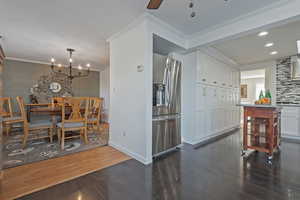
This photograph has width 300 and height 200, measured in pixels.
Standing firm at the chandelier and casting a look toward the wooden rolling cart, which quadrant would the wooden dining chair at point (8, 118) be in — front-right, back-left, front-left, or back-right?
back-right

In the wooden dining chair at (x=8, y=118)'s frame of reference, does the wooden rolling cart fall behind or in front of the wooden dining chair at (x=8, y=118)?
in front

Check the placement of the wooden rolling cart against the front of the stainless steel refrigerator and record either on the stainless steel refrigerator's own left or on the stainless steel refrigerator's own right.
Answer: on the stainless steel refrigerator's own left

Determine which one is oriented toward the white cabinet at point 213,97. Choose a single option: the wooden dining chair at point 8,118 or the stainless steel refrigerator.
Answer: the wooden dining chair

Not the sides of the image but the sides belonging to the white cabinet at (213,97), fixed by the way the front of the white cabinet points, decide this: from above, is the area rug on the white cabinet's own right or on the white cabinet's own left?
on the white cabinet's own right

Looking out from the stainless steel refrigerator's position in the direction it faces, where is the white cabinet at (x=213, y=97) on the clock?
The white cabinet is roughly at 9 o'clock from the stainless steel refrigerator.

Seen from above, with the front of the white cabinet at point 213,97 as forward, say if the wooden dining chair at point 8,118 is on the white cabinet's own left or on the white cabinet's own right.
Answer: on the white cabinet's own right
